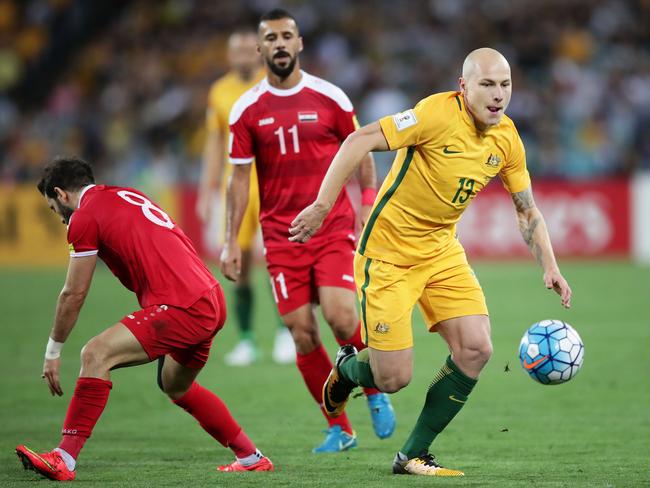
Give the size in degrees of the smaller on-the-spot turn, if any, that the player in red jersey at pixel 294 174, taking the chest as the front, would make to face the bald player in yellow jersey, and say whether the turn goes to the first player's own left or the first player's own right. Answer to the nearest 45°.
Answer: approximately 45° to the first player's own left

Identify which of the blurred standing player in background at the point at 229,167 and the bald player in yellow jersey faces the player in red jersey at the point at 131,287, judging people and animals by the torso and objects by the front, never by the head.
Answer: the blurred standing player in background

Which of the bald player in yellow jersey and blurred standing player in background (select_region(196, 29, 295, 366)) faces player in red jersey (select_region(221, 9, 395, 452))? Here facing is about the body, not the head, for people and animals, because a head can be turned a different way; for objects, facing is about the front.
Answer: the blurred standing player in background

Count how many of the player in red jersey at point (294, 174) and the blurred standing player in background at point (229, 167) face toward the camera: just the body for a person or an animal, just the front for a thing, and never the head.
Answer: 2

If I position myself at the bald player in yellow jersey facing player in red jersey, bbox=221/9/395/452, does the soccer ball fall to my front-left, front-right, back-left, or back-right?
back-right

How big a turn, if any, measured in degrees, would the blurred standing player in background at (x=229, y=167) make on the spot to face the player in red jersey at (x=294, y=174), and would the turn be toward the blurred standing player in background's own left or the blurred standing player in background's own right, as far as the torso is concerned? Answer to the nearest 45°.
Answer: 0° — they already face them

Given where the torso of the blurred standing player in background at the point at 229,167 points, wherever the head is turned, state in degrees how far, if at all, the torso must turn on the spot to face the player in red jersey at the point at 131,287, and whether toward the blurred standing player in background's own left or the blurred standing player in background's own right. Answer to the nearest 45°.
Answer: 0° — they already face them

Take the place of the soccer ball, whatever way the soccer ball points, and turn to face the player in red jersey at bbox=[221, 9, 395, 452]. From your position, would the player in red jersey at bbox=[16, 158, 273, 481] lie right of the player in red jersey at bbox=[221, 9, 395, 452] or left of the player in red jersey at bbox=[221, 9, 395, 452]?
left

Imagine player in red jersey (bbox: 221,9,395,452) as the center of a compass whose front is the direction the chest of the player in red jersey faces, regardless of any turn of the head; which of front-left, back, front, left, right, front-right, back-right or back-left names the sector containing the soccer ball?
front-left

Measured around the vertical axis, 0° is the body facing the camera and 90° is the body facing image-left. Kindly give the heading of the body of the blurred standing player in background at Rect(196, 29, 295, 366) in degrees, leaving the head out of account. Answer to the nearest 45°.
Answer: approximately 0°
